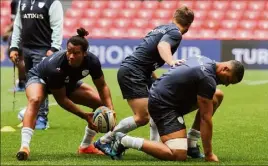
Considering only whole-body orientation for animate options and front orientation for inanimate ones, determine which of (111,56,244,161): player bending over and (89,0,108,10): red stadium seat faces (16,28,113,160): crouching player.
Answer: the red stadium seat

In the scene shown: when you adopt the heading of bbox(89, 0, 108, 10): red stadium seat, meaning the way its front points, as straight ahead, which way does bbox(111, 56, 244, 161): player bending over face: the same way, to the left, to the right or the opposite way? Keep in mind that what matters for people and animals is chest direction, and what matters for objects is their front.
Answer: to the left

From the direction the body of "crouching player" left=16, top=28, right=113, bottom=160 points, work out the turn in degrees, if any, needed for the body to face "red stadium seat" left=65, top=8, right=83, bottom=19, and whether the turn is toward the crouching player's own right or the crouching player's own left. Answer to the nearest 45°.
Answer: approximately 135° to the crouching player's own left

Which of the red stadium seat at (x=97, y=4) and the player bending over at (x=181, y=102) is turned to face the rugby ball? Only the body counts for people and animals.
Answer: the red stadium seat

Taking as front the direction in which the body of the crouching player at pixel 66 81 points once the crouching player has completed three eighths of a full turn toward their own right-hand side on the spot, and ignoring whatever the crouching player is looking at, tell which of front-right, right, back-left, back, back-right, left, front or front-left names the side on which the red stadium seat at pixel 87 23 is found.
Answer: right

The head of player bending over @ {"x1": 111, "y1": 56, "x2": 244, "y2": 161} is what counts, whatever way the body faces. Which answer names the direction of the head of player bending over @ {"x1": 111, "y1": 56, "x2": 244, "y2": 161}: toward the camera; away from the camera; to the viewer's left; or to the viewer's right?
to the viewer's right

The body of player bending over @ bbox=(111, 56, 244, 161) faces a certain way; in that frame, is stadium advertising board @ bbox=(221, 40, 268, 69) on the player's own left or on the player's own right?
on the player's own left

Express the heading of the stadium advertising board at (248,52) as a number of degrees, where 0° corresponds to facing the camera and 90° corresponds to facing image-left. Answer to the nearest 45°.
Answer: approximately 0°

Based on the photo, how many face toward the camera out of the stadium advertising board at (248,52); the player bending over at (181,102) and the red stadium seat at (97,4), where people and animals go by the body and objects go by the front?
2

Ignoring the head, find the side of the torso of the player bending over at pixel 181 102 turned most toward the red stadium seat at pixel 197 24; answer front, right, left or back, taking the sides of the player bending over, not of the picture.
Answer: left

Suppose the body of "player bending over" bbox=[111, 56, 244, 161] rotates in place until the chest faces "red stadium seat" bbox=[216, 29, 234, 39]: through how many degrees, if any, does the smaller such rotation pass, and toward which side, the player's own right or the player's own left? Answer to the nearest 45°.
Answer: approximately 90° to the player's own left
